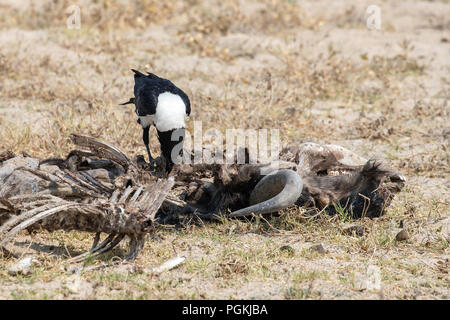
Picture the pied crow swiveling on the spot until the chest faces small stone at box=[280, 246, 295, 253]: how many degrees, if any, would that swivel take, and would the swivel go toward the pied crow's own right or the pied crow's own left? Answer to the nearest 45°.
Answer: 0° — it already faces it

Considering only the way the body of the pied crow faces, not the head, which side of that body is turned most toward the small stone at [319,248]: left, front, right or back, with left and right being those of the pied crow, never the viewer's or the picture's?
front

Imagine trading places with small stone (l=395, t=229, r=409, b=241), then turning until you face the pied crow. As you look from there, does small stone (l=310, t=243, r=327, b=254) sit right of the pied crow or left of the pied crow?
left

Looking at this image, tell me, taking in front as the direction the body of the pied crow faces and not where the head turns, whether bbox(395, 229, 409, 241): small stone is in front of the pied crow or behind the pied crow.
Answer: in front

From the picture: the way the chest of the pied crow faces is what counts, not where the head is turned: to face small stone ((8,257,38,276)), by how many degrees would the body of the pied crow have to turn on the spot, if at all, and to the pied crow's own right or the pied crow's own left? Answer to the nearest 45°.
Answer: approximately 90° to the pied crow's own right

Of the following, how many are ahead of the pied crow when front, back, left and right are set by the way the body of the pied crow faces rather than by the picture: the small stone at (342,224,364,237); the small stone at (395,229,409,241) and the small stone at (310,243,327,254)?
3

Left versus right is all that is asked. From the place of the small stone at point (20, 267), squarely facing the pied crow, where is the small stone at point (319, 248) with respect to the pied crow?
right

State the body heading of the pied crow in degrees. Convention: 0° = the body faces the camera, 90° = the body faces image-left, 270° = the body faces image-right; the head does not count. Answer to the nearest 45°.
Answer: approximately 315°

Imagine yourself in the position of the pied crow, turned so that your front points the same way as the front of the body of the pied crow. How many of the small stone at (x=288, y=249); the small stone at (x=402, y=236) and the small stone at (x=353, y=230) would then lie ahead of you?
3
